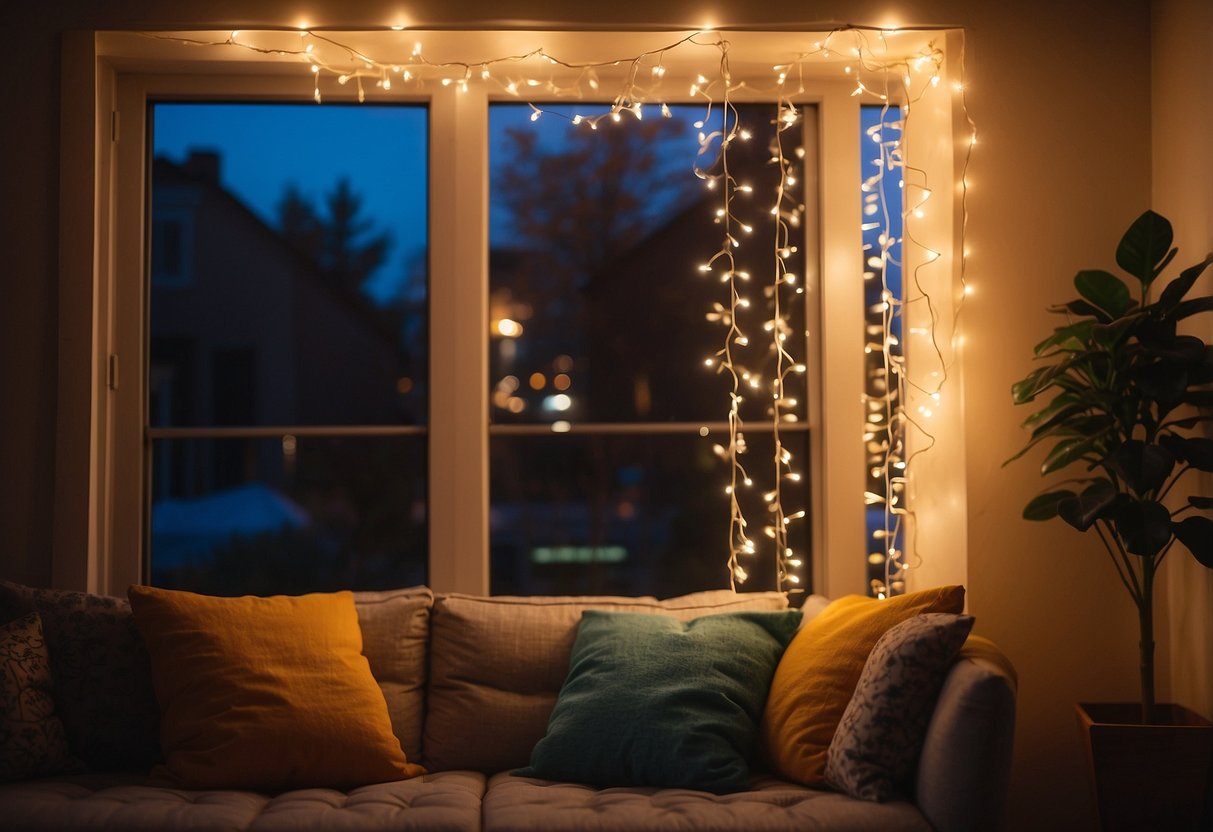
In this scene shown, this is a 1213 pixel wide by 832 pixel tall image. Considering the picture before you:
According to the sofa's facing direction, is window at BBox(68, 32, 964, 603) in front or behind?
behind

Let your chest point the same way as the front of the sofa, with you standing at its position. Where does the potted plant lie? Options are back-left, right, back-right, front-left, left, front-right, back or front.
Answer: left

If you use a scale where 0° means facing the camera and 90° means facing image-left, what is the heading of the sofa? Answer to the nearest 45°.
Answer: approximately 0°

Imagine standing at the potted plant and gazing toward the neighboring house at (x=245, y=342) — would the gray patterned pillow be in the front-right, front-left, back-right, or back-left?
front-left

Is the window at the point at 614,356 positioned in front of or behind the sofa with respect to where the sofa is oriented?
behind

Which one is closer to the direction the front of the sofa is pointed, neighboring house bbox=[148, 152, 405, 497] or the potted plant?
the potted plant

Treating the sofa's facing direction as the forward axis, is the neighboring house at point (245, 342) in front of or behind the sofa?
behind
